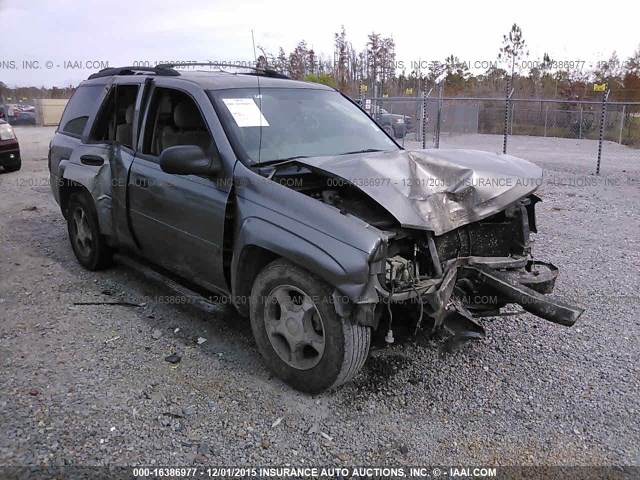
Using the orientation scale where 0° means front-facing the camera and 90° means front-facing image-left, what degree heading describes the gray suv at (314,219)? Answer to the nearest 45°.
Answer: approximately 315°

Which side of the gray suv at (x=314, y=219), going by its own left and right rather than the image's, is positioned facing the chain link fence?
left
